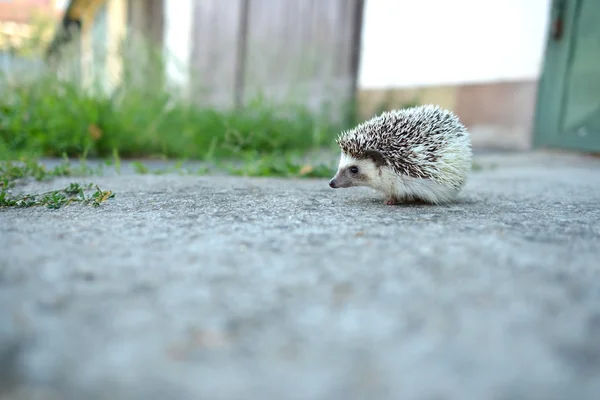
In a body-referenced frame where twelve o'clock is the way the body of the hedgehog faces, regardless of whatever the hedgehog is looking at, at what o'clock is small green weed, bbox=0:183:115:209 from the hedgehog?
The small green weed is roughly at 11 o'clock from the hedgehog.

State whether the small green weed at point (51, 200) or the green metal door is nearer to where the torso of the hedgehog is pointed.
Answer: the small green weed

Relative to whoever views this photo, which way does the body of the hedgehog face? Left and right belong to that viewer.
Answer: facing to the left of the viewer

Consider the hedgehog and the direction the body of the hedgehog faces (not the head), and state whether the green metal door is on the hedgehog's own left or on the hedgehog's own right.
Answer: on the hedgehog's own right
